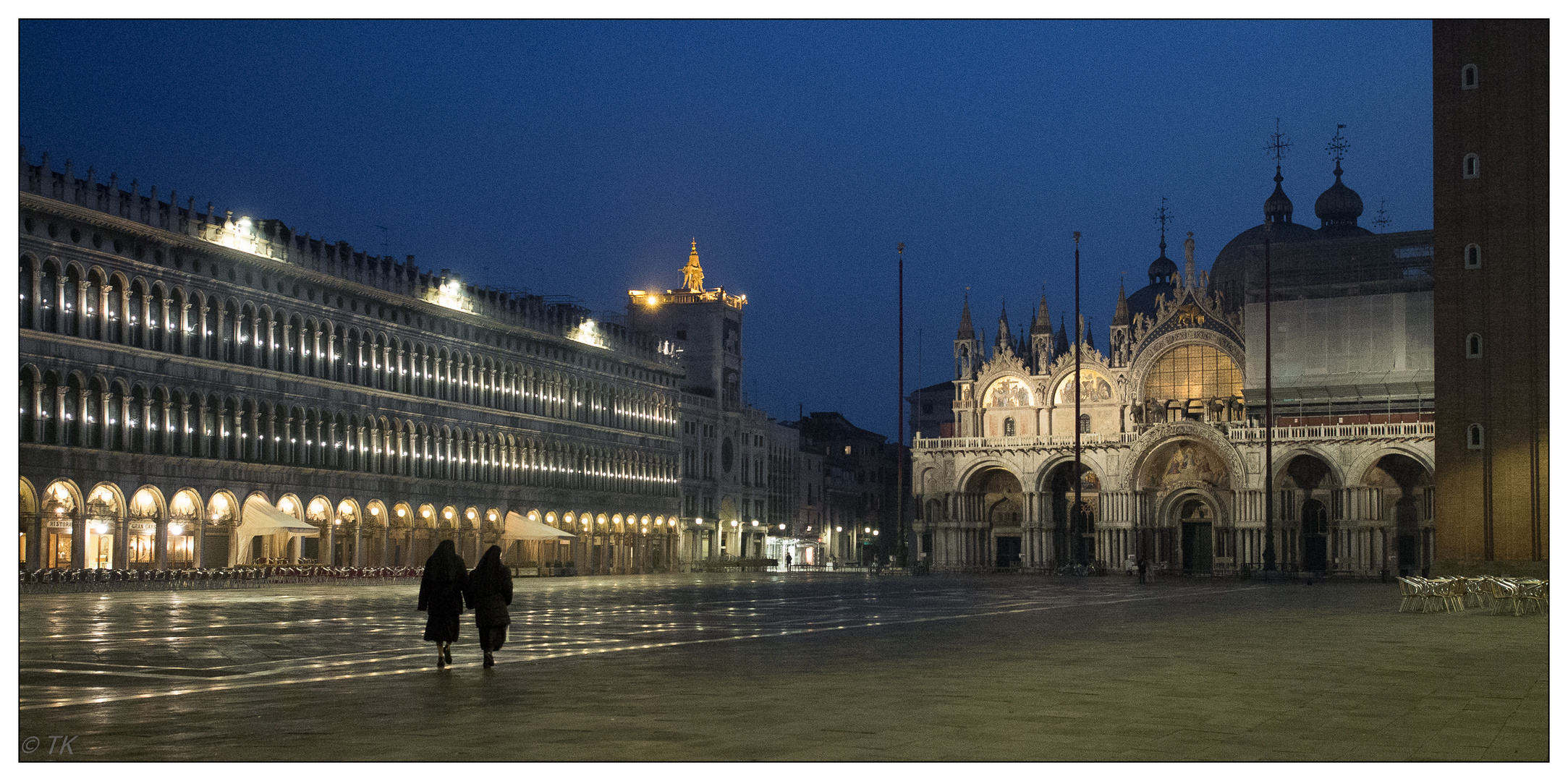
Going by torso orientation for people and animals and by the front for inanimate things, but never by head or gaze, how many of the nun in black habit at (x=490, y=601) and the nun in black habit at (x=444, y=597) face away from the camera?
2

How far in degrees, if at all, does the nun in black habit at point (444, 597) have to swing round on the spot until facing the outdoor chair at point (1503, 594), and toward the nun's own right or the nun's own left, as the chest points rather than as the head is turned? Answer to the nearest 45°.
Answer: approximately 45° to the nun's own right

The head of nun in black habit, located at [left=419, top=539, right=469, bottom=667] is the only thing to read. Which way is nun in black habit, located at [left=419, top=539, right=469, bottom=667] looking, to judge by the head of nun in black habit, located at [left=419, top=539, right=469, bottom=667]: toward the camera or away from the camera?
away from the camera

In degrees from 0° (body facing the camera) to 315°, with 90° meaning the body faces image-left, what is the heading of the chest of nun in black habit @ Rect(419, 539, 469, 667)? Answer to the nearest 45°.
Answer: approximately 180°

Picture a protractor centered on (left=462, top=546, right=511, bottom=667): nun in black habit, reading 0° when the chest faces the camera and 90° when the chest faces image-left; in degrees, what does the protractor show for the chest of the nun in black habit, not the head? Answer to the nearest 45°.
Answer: approximately 180°

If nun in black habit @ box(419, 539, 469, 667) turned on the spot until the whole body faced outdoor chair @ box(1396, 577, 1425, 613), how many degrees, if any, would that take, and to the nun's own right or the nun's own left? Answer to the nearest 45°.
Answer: approximately 45° to the nun's own right

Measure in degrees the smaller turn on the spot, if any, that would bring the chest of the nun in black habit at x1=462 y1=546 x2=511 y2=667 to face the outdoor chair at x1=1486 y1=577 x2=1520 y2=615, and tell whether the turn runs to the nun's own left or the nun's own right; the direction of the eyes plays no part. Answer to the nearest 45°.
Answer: approximately 45° to the nun's own right
